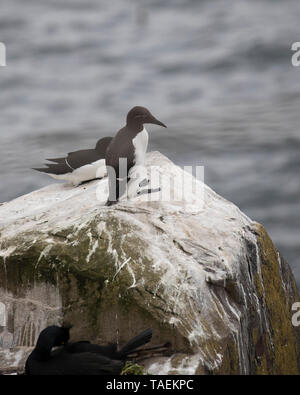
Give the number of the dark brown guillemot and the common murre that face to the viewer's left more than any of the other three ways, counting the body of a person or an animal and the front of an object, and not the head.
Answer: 0

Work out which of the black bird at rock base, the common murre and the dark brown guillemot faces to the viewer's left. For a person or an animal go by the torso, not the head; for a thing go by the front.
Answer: the black bird at rock base

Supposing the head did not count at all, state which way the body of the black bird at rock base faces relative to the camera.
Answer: to the viewer's left

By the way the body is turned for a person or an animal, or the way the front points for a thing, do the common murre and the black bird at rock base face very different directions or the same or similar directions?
very different directions

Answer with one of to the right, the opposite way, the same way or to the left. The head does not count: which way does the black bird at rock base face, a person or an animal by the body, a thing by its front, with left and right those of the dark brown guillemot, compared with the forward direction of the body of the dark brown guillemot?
the opposite way

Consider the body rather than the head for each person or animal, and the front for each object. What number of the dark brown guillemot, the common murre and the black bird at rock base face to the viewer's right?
2

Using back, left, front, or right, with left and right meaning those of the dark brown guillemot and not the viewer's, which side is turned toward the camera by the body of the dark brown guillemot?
right

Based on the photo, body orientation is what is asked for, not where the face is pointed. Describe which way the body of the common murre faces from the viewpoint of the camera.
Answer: to the viewer's right
